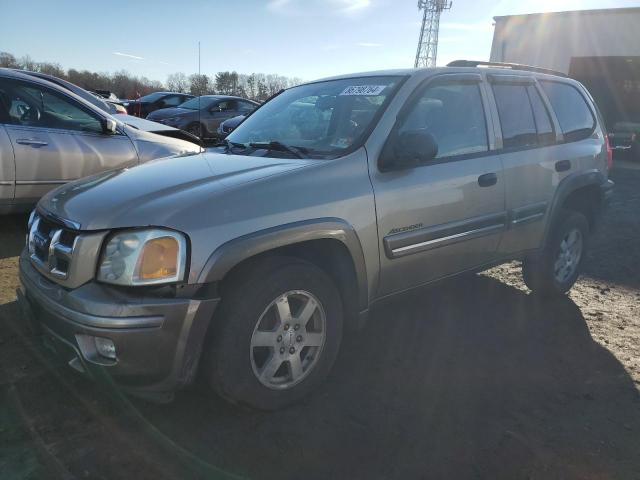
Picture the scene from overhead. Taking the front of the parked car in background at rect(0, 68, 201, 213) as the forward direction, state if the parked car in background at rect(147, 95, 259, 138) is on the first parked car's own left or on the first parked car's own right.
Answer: on the first parked car's own left

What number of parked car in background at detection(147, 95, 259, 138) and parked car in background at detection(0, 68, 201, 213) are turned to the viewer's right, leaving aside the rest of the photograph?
1

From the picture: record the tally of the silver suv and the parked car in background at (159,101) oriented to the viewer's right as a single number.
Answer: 0

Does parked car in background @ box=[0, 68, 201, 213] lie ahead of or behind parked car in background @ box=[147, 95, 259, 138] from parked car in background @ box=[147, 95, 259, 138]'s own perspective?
ahead

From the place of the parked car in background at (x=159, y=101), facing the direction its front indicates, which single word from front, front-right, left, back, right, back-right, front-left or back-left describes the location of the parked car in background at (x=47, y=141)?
front-left

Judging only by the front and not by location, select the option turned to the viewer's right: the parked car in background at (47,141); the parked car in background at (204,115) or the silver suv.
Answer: the parked car in background at (47,141)

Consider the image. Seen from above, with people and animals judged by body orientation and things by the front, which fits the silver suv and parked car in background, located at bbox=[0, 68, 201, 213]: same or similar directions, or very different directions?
very different directions

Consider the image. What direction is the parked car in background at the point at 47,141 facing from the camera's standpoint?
to the viewer's right

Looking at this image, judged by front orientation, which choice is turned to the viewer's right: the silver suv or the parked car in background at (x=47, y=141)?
the parked car in background

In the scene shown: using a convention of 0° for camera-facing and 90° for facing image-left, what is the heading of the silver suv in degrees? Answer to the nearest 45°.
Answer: approximately 45°

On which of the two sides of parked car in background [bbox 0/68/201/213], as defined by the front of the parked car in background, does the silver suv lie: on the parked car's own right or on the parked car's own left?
on the parked car's own right

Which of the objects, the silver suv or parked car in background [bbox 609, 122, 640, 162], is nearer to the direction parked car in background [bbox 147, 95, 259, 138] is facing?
the silver suv
